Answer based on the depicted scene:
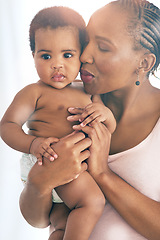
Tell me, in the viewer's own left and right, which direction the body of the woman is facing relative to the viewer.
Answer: facing the viewer and to the left of the viewer
